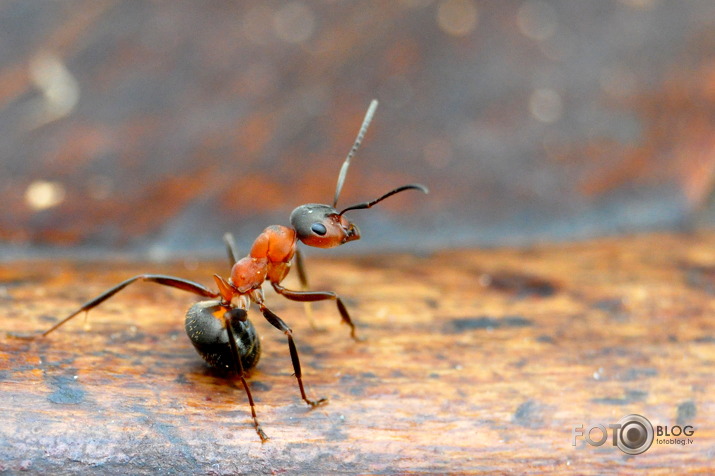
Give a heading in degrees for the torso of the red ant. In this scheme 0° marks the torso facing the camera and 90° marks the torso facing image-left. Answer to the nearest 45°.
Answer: approximately 270°
